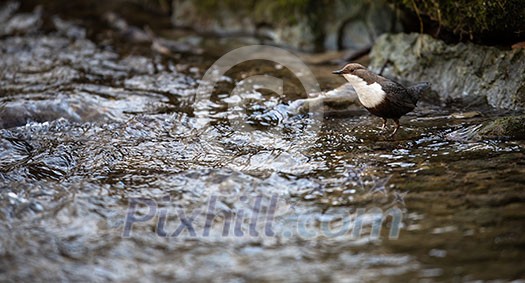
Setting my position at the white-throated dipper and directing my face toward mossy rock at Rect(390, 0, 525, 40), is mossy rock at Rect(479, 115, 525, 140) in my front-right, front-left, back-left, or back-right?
front-right

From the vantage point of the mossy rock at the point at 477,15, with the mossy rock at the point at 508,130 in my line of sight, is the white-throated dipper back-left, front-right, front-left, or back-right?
front-right

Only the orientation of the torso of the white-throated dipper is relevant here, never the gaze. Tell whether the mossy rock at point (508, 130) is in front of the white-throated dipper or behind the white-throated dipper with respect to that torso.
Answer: behind

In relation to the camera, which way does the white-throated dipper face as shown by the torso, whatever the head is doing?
to the viewer's left

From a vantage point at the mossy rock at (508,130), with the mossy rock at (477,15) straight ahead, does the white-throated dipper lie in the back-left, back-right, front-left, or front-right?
front-left

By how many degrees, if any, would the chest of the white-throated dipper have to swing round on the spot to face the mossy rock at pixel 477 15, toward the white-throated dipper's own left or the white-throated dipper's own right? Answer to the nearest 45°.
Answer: approximately 135° to the white-throated dipper's own right
